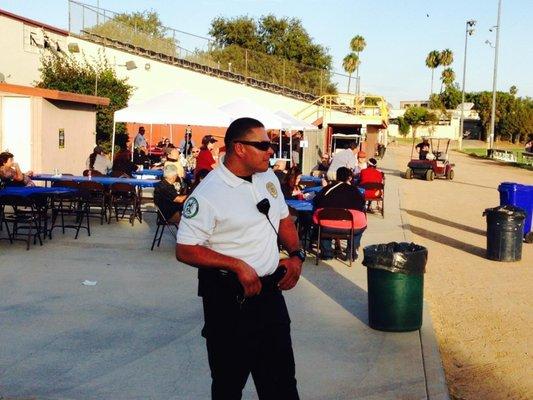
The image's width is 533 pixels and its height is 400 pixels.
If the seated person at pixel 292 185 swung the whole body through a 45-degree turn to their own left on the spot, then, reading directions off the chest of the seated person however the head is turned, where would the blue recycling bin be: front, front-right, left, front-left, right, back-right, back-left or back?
front

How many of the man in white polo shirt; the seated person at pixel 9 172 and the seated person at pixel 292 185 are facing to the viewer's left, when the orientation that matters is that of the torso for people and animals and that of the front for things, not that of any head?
0

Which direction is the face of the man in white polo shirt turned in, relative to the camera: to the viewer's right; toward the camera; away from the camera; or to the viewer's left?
to the viewer's right

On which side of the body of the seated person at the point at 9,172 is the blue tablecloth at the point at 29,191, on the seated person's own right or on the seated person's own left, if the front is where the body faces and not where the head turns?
on the seated person's own right

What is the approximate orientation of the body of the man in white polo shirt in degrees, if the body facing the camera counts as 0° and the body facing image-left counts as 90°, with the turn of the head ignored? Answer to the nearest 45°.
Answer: approximately 315°

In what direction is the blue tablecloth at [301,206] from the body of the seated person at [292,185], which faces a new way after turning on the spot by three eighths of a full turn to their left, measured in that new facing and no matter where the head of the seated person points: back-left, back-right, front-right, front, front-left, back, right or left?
back

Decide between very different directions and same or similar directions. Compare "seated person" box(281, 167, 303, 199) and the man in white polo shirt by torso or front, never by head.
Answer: same or similar directions

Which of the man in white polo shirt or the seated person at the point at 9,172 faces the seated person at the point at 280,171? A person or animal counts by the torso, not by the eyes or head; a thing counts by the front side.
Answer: the seated person at the point at 9,172

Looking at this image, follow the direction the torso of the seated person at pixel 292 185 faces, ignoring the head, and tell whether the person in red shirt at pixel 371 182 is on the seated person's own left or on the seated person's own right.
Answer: on the seated person's own left

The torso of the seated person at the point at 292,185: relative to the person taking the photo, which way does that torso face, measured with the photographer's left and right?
facing the viewer and to the right of the viewer

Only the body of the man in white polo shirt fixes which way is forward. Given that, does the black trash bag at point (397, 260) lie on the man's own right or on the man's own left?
on the man's own left

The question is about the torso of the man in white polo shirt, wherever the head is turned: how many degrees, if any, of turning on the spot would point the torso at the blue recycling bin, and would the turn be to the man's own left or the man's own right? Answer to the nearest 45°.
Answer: approximately 90° to the man's own left

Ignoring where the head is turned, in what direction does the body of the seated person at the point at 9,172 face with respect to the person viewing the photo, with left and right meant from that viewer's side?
facing to the right of the viewer

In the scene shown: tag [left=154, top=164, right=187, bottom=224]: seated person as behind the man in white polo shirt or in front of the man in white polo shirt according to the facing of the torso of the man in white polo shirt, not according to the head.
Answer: behind

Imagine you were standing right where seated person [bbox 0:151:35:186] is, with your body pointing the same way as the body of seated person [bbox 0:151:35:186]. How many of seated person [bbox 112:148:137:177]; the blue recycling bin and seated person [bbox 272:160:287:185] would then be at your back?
0

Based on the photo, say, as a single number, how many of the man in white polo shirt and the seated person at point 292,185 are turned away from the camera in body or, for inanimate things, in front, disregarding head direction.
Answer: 0

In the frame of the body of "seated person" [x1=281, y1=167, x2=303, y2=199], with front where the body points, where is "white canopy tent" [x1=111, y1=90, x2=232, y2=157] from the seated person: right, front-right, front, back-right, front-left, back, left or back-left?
back

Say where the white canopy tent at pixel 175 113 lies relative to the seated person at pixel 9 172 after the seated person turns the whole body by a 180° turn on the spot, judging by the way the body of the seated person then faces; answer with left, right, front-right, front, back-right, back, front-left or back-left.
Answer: back-right
